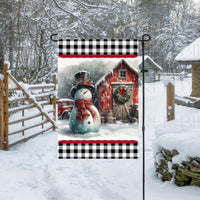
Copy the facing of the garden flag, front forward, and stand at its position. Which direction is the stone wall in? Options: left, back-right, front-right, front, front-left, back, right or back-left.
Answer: back-left

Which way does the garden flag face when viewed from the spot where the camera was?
facing the viewer

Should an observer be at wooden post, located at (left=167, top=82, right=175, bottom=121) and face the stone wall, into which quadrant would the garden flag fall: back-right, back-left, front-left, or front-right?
front-right

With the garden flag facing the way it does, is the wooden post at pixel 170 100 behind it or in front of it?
behind
